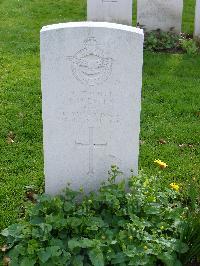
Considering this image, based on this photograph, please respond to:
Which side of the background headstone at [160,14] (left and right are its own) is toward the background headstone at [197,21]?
left

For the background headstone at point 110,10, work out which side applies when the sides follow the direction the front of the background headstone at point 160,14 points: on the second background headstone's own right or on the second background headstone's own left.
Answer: on the second background headstone's own right

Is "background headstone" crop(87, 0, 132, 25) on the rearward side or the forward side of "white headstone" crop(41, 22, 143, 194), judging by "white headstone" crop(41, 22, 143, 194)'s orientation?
on the rearward side

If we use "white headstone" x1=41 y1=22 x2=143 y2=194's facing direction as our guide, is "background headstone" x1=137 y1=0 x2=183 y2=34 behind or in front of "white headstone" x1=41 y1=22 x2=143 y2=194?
behind

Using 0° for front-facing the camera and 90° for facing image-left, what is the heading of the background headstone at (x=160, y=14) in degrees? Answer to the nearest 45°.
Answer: approximately 0°

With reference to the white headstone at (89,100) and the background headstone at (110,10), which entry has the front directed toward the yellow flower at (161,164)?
the background headstone

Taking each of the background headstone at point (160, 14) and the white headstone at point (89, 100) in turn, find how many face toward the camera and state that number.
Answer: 2

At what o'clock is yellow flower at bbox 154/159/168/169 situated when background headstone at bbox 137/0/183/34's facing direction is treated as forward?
The yellow flower is roughly at 12 o'clock from the background headstone.

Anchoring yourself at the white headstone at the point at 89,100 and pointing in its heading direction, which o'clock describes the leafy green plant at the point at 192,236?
The leafy green plant is roughly at 10 o'clock from the white headstone.

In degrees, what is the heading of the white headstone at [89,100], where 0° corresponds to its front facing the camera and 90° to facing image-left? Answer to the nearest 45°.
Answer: approximately 0°

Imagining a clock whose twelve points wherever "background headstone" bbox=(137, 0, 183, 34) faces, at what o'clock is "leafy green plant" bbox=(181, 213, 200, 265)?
The leafy green plant is roughly at 12 o'clock from the background headstone.
